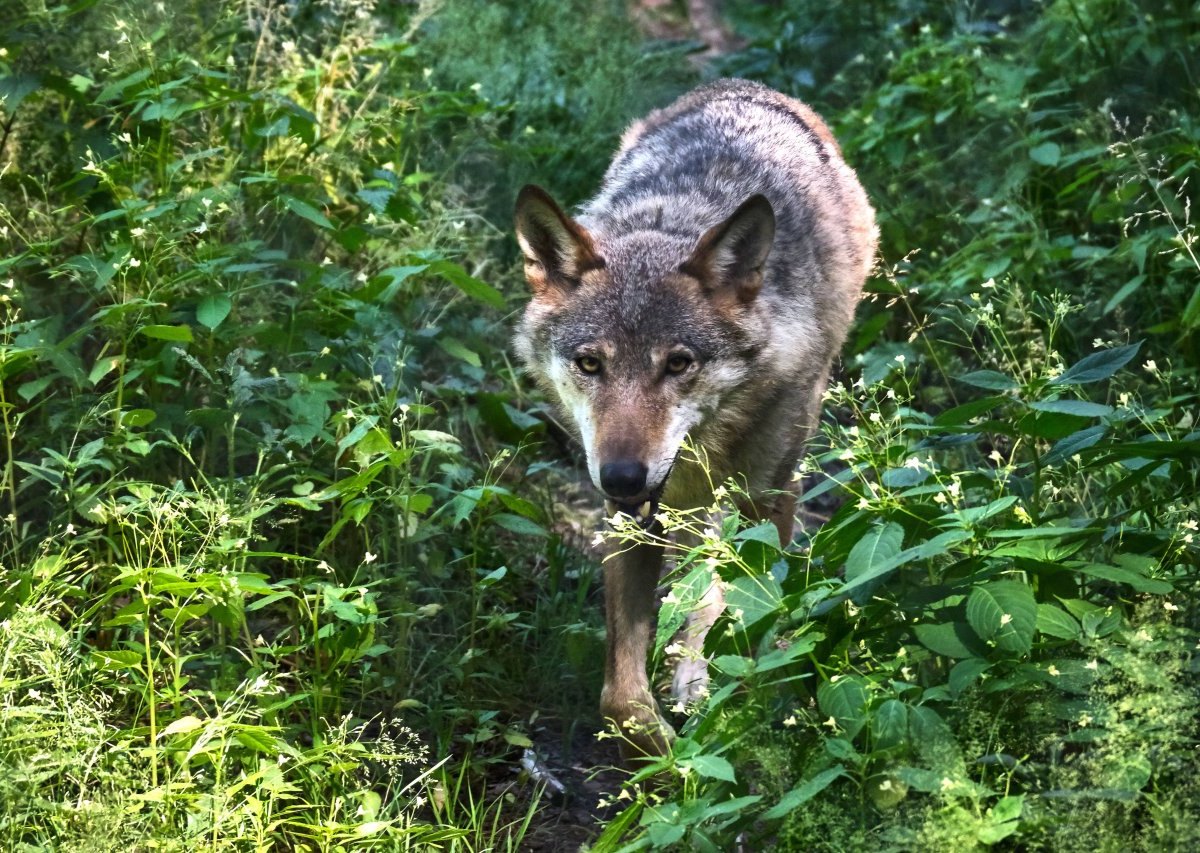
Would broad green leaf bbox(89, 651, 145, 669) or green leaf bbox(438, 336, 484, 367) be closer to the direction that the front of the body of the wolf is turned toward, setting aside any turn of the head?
the broad green leaf

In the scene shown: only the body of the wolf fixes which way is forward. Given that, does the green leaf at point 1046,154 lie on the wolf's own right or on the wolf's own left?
on the wolf's own left

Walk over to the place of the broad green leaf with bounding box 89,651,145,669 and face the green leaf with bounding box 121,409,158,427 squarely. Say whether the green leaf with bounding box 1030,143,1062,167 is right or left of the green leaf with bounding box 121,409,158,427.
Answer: right

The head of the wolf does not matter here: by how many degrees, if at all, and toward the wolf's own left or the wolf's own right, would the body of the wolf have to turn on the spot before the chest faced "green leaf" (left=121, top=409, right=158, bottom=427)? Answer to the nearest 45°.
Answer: approximately 90° to the wolf's own right

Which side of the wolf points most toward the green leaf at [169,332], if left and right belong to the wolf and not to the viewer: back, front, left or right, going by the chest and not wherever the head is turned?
right

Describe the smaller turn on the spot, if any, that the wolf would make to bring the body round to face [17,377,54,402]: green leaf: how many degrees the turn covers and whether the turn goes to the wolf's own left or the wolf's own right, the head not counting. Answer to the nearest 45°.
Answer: approximately 90° to the wolf's own right

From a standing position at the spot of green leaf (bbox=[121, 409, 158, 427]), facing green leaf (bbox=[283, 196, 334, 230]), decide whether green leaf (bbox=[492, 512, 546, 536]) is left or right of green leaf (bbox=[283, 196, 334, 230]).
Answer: right

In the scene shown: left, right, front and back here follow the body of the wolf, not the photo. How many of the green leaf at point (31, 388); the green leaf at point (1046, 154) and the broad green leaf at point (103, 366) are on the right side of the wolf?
2

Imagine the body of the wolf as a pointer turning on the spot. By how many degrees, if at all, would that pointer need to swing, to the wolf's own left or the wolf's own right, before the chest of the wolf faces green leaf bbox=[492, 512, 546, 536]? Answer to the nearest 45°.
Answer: approximately 45° to the wolf's own right

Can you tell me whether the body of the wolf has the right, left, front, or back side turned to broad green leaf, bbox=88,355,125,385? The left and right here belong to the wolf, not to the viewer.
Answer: right

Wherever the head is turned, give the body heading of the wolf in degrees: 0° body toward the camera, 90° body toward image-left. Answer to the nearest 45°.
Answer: approximately 0°
